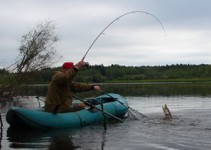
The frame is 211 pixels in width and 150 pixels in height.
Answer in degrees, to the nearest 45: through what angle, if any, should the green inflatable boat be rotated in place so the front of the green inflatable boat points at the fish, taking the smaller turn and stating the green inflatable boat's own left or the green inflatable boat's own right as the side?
approximately 45° to the green inflatable boat's own left

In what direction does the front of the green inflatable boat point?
to the viewer's right

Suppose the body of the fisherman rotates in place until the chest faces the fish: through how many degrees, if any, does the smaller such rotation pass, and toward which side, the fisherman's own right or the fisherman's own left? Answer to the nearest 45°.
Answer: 0° — they already face it

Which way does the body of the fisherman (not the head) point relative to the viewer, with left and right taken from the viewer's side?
facing away from the viewer and to the right of the viewer
